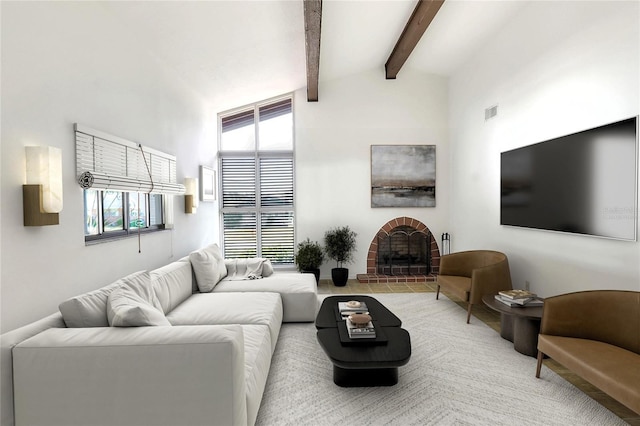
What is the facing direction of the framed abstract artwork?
toward the camera

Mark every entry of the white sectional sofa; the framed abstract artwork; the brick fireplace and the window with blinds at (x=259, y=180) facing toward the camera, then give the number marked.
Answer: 3

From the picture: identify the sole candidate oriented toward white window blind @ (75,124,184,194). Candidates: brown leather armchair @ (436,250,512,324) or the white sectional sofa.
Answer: the brown leather armchair

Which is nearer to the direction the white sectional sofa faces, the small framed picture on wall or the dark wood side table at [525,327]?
the dark wood side table

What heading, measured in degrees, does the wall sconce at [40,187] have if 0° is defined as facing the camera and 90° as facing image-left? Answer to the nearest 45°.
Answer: approximately 315°

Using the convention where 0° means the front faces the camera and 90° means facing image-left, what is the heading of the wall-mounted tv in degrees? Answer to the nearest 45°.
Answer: approximately 45°

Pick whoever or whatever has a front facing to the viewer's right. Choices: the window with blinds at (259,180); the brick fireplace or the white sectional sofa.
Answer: the white sectional sofa

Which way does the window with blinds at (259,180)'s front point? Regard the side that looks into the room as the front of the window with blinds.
toward the camera

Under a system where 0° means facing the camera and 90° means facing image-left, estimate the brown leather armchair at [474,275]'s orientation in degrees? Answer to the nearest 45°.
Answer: approximately 45°

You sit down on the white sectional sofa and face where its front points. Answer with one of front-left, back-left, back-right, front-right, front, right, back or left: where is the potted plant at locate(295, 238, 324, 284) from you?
front-left

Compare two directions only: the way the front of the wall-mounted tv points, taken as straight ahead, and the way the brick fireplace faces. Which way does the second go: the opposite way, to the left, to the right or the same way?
to the left

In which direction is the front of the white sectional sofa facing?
to the viewer's right

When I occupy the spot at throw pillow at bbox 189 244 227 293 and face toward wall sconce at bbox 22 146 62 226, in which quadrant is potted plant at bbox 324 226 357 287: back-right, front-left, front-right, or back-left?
back-left

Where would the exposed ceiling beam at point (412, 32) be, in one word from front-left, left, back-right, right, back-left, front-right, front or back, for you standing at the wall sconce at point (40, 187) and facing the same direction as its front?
front-left
